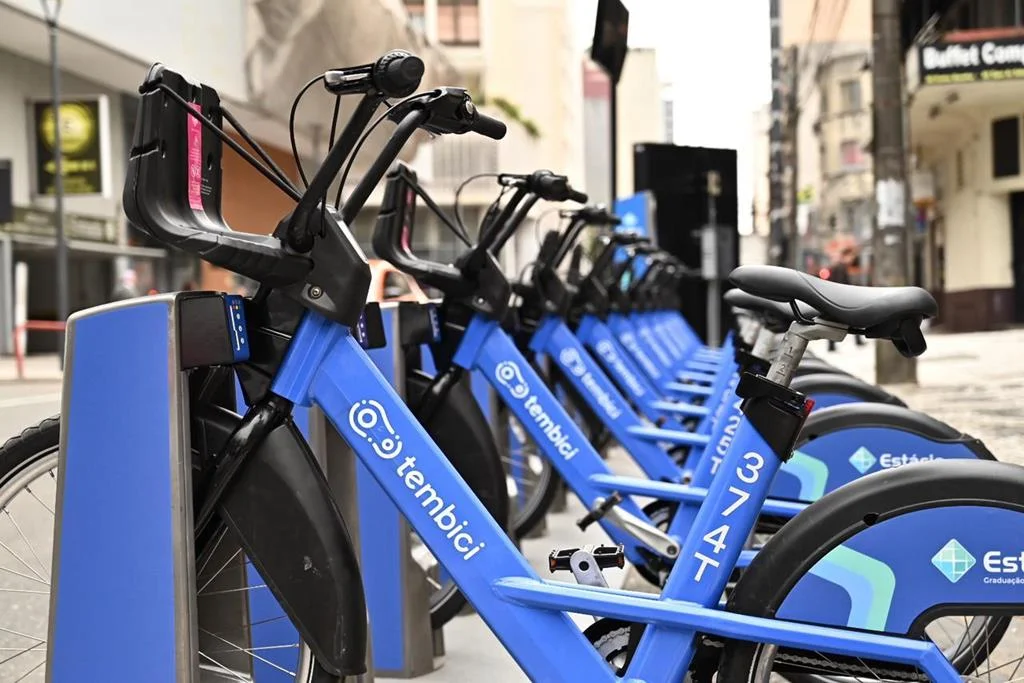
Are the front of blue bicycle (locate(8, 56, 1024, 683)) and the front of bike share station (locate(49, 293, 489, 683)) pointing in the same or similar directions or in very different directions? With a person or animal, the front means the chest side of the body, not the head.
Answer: very different directions

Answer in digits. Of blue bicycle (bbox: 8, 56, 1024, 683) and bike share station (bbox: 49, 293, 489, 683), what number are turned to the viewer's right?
1

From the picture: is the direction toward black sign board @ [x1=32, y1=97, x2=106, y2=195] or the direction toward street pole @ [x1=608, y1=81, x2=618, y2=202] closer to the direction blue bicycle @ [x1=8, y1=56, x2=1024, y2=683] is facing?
the black sign board

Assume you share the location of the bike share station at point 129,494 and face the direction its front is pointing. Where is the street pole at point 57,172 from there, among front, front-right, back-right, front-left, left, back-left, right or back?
left

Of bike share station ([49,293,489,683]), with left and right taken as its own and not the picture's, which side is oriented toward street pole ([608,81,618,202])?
left

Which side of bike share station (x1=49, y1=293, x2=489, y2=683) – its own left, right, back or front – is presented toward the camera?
right

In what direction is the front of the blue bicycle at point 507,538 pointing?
to the viewer's left
